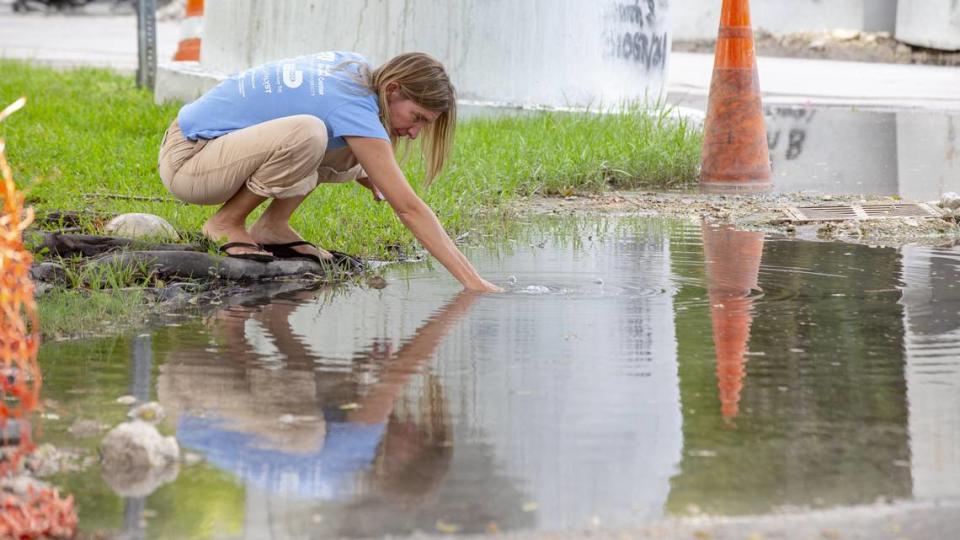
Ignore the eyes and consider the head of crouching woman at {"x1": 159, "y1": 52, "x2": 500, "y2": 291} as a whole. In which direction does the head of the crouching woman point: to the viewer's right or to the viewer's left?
to the viewer's right

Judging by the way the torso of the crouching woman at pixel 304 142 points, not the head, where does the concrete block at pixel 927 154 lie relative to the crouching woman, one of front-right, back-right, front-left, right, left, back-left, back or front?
front-left

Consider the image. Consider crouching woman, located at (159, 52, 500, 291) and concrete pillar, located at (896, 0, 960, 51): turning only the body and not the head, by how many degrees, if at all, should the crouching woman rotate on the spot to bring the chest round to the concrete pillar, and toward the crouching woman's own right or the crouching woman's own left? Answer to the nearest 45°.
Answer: approximately 45° to the crouching woman's own left

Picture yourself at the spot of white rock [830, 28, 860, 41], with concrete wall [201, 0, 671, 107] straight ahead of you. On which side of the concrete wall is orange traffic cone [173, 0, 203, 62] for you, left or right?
right

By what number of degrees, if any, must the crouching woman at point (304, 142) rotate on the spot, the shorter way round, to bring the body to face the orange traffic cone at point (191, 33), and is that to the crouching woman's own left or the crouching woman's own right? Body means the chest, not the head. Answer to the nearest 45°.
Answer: approximately 90° to the crouching woman's own left

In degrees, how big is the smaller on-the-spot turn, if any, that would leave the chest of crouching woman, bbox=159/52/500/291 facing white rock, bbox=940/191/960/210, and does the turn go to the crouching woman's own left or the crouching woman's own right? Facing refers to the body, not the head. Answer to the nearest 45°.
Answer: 0° — they already face it

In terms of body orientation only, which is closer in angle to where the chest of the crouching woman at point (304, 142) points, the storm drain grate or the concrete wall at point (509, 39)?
the storm drain grate

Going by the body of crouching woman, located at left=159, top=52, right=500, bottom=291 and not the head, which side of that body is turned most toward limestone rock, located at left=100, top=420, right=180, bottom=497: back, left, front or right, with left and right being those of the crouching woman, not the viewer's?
right

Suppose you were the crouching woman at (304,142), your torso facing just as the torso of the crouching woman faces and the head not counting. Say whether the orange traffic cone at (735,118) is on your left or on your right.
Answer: on your left

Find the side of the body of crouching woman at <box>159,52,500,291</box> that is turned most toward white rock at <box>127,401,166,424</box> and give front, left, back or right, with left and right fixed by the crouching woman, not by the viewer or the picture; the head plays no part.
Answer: right

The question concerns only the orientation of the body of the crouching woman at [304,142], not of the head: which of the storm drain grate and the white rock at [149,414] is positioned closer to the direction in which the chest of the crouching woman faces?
the storm drain grate

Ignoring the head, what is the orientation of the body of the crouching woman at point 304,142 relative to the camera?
to the viewer's right

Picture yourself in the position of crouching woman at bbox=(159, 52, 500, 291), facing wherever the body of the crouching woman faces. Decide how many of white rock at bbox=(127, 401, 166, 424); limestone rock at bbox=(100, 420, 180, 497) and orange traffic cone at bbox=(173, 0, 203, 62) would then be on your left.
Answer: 1

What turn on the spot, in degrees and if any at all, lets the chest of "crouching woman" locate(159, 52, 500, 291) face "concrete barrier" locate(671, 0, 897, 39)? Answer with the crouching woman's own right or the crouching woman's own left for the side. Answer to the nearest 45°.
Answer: approximately 45° to the crouching woman's own left

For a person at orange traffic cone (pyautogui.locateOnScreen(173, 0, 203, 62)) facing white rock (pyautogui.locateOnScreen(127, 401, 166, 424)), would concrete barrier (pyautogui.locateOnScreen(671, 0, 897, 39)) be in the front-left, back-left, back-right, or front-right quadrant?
back-left
